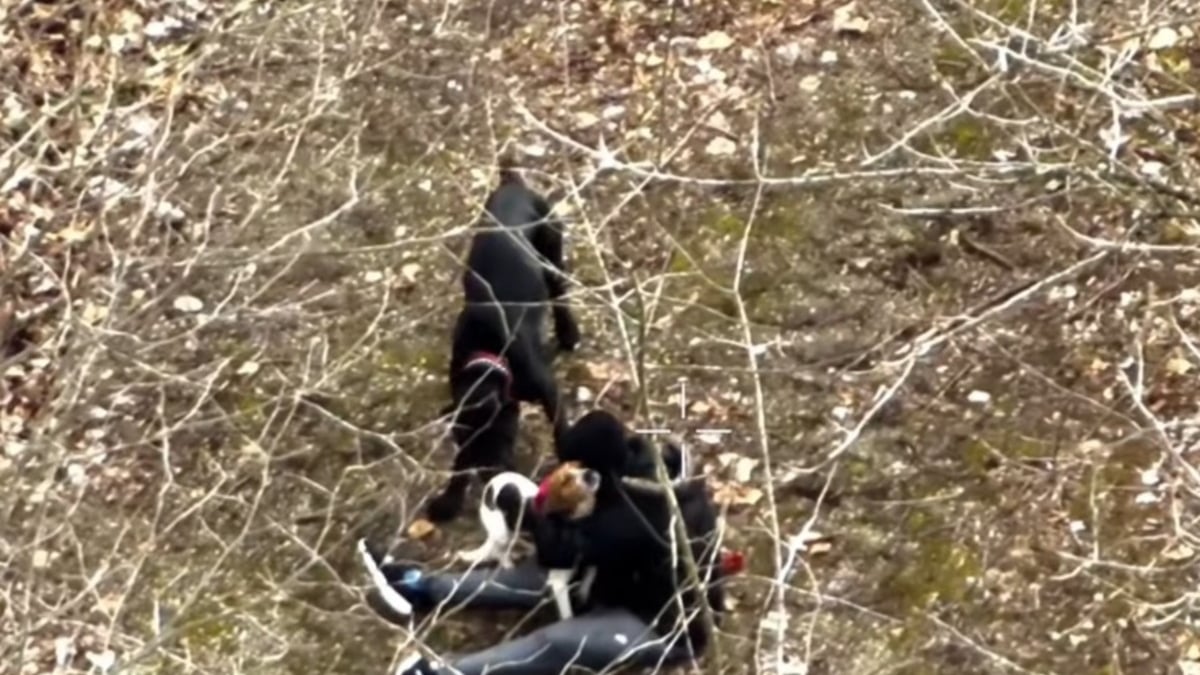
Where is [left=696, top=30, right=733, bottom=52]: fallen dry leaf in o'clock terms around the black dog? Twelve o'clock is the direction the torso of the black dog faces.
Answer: The fallen dry leaf is roughly at 7 o'clock from the black dog.

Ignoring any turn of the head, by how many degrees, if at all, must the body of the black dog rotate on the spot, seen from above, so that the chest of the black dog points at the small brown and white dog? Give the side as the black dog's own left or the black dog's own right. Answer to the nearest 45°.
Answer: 0° — it already faces it

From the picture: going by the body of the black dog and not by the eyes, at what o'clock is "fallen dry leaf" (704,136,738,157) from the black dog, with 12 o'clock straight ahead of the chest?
The fallen dry leaf is roughly at 7 o'clock from the black dog.

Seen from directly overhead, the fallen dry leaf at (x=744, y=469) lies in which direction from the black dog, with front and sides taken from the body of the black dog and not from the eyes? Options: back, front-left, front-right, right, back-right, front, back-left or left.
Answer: left

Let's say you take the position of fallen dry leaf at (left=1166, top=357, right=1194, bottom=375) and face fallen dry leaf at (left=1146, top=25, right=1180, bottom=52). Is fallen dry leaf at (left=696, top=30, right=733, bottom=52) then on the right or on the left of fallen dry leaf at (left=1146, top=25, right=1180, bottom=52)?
left

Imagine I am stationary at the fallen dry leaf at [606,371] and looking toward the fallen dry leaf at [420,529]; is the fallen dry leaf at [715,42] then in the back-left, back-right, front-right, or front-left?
back-right

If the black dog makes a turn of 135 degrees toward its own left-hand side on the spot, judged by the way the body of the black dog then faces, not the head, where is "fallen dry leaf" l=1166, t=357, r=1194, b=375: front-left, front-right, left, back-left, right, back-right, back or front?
front-right

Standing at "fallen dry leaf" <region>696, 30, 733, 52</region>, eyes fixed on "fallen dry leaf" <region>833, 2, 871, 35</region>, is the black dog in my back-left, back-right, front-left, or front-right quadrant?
back-right

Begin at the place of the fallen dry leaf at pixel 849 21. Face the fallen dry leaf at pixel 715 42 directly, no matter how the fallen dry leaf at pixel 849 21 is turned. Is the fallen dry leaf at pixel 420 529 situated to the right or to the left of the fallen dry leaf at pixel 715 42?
left

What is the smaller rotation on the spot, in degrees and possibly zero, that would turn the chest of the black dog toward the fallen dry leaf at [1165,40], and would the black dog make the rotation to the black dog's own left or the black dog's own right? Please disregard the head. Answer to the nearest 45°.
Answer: approximately 135° to the black dog's own left

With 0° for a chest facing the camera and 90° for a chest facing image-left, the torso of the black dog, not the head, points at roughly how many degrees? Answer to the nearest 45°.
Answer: approximately 0°
